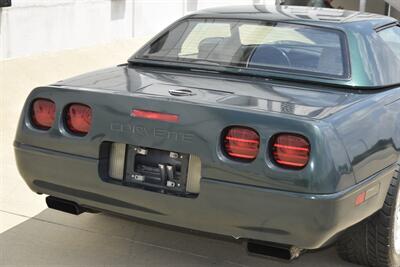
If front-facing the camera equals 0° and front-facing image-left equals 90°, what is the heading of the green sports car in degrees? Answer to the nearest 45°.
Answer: approximately 225°
